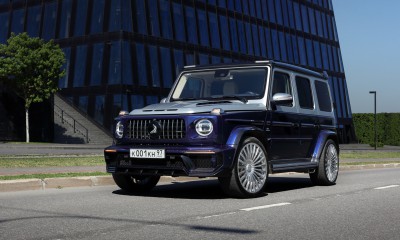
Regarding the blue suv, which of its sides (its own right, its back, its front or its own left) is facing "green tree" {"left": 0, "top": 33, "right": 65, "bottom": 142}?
right

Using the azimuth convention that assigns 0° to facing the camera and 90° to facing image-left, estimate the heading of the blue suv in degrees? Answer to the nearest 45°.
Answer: approximately 45°
